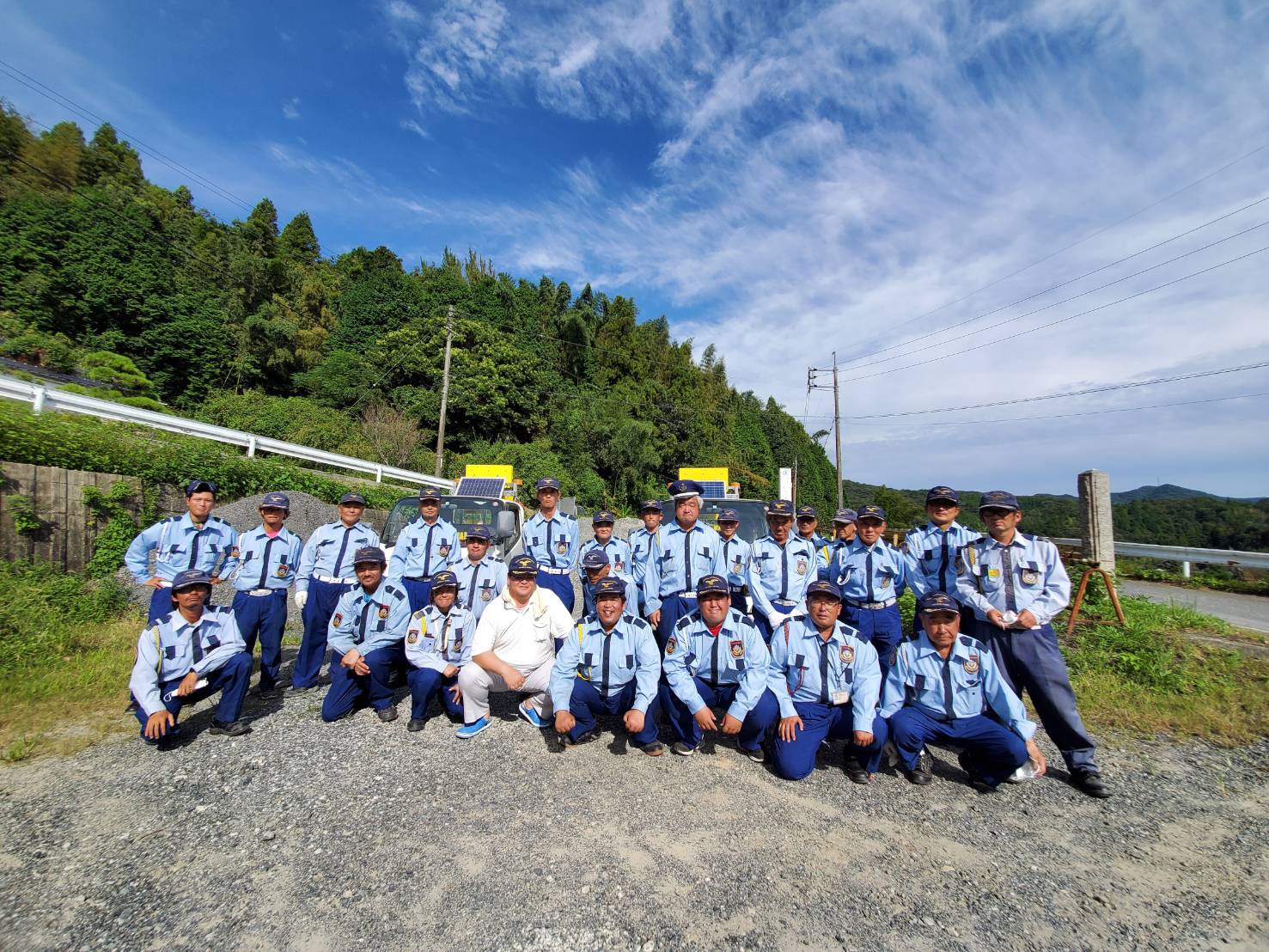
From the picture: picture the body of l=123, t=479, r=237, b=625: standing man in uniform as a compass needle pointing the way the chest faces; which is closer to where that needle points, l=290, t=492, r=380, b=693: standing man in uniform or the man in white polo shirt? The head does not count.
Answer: the man in white polo shirt

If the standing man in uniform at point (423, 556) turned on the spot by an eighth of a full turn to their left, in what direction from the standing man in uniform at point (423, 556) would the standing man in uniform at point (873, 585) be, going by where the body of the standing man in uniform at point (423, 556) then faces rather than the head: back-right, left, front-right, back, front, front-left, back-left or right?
front

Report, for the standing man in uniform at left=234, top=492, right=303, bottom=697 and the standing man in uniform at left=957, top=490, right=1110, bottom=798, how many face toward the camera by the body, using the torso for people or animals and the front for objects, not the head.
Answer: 2

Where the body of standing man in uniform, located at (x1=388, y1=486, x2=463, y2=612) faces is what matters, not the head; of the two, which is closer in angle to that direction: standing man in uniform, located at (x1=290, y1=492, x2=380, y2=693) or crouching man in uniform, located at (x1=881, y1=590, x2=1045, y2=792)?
the crouching man in uniform

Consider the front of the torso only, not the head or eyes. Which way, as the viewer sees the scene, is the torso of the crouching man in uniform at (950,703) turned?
toward the camera

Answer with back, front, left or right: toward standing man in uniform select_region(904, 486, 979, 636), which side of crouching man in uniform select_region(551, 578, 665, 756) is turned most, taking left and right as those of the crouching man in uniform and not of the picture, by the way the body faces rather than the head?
left

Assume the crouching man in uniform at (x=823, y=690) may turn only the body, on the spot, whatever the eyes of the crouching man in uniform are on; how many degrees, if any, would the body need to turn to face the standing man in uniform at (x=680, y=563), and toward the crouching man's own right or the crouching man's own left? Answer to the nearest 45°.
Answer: approximately 135° to the crouching man's own right

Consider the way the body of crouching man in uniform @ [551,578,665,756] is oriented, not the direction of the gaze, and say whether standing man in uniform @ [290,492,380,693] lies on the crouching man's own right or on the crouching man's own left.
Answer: on the crouching man's own right
